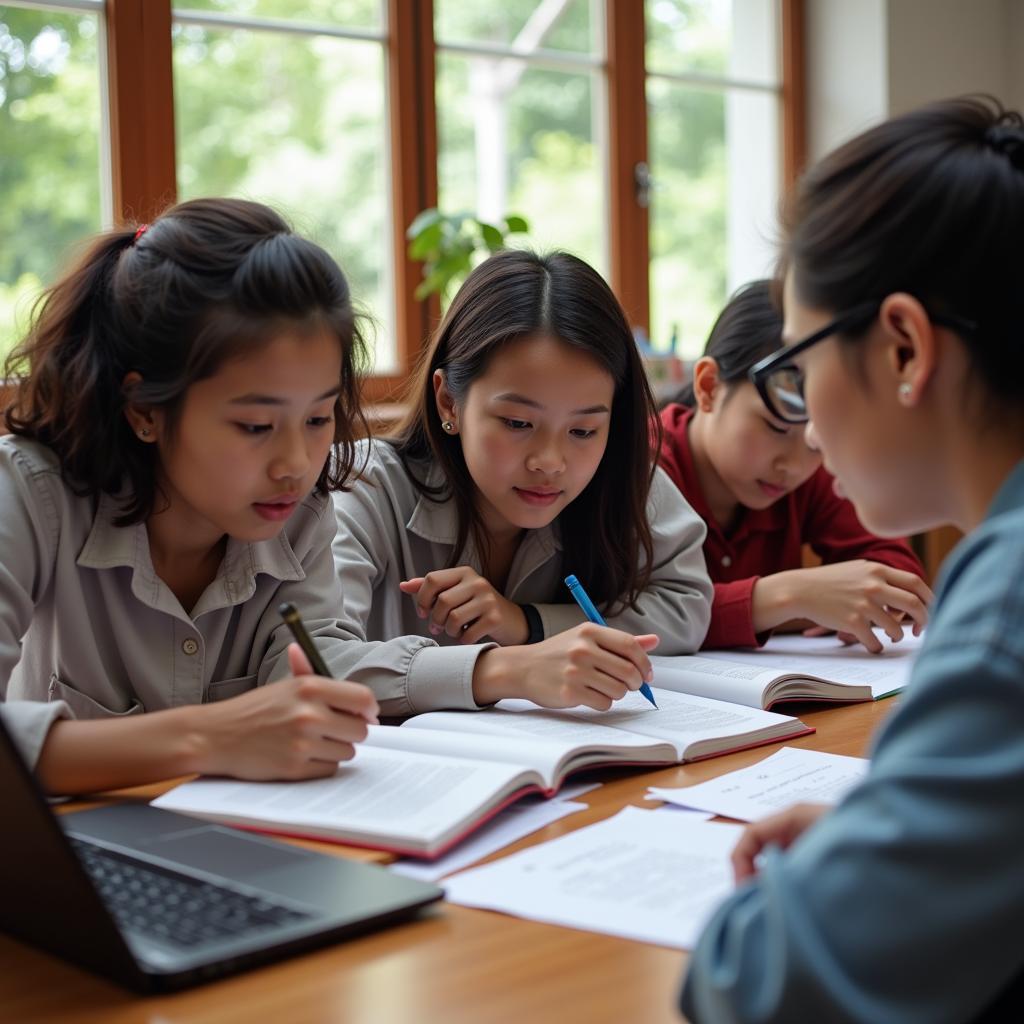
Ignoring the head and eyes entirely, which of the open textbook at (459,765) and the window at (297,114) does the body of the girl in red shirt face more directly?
the open textbook

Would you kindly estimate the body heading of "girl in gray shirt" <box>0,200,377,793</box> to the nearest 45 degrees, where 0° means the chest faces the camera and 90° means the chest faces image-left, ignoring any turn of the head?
approximately 315°

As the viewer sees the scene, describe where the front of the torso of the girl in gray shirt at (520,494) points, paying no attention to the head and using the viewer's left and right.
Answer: facing the viewer and to the right of the viewer

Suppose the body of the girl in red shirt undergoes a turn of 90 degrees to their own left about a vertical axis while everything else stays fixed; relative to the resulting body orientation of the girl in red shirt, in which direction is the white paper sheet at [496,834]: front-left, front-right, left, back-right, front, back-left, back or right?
back-right

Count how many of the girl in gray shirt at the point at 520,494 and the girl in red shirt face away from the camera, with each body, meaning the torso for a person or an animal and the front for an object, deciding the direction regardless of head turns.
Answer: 0

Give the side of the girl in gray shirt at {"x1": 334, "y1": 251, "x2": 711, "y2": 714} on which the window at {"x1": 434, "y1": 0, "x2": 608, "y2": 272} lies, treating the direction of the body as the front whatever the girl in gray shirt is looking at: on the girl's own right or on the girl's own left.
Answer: on the girl's own left

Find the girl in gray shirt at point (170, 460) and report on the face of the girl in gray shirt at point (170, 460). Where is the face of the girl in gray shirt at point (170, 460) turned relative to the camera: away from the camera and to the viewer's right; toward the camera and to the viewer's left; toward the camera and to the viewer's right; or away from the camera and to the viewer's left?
toward the camera and to the viewer's right
